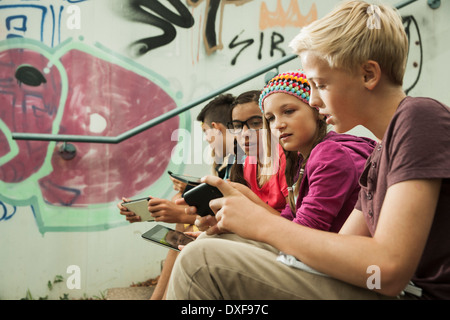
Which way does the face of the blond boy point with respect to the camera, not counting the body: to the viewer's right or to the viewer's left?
to the viewer's left

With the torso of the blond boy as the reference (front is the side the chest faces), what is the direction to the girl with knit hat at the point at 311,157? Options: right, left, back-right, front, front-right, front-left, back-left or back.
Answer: right

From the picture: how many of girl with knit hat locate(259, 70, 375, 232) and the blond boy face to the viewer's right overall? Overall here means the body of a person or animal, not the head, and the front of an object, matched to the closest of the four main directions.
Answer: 0

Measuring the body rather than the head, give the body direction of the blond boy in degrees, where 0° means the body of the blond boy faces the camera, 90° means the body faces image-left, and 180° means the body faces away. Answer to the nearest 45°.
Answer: approximately 90°

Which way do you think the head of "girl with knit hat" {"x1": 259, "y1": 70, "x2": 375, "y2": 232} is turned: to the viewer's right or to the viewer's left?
to the viewer's left

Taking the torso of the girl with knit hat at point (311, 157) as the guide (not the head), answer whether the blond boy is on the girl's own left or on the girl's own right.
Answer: on the girl's own left

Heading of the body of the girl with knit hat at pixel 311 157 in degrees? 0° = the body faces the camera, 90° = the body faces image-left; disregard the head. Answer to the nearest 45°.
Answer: approximately 45°
